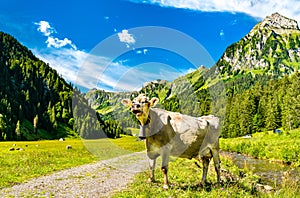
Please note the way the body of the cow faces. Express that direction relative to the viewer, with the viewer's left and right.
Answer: facing the viewer and to the left of the viewer
